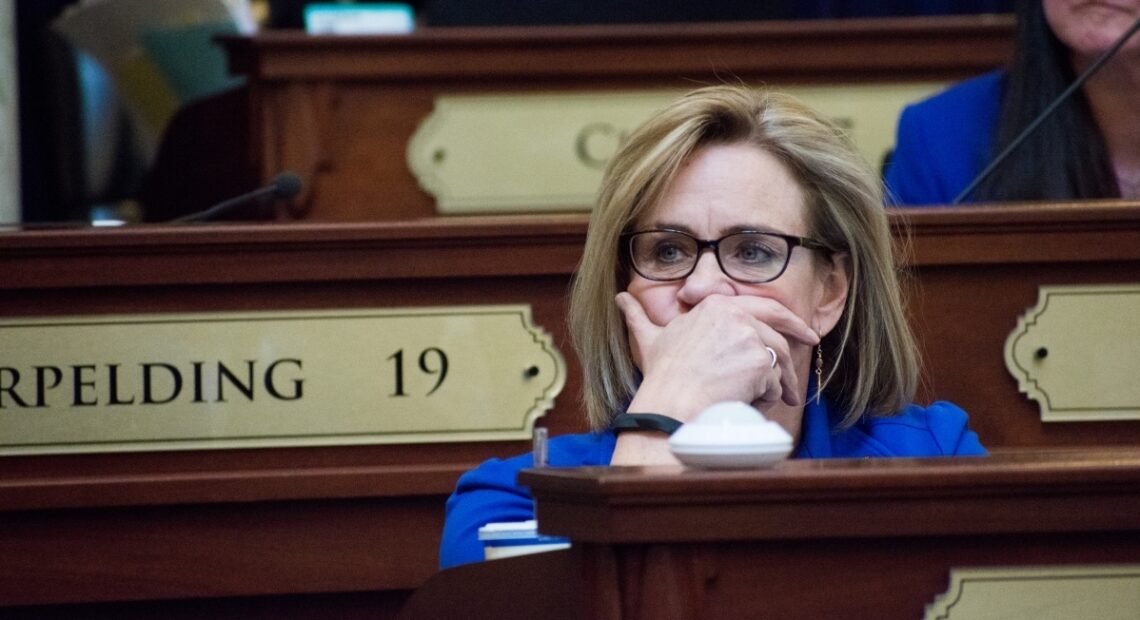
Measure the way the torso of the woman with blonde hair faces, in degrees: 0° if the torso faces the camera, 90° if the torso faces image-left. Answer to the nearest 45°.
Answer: approximately 45°

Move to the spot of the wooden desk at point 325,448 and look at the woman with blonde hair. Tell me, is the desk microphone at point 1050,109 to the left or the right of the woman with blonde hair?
left

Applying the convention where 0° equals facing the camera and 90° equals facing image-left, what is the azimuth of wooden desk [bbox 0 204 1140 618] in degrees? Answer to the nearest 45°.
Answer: approximately 0°

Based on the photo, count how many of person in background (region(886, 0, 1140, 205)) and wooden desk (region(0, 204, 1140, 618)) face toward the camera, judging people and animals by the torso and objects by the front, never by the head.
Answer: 2

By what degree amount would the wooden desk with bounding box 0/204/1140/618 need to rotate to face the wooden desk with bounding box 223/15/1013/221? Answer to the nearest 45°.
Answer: approximately 180°
